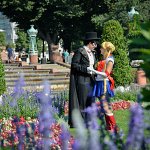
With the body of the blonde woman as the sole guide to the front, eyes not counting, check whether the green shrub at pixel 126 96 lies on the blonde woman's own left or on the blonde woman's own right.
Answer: on the blonde woman's own right

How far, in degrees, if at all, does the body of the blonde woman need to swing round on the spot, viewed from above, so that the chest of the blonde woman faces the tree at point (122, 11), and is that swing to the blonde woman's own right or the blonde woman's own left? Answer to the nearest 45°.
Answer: approximately 90° to the blonde woman's own right

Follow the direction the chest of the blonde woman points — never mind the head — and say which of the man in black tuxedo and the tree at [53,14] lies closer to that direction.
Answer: the man in black tuxedo

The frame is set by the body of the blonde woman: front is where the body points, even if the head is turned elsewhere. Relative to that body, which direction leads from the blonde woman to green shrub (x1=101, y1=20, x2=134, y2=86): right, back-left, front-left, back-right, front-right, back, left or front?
right

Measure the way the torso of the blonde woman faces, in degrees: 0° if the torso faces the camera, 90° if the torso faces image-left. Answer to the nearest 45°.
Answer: approximately 90°

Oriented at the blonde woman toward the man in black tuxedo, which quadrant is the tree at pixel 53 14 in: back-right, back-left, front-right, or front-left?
front-right

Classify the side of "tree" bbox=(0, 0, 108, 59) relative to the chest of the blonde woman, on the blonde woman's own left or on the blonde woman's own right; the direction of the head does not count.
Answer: on the blonde woman's own right

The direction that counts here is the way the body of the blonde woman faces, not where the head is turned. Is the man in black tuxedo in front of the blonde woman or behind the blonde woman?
in front
